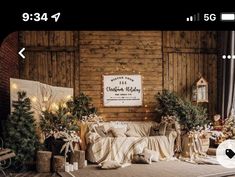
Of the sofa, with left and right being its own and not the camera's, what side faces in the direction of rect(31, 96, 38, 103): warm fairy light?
right

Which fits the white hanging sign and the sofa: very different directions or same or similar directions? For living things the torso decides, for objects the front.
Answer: same or similar directions

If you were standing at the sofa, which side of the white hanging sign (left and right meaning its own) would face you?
front

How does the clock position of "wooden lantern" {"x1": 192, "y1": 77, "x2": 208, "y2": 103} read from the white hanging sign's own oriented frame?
The wooden lantern is roughly at 9 o'clock from the white hanging sign.

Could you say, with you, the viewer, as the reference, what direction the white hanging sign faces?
facing the viewer

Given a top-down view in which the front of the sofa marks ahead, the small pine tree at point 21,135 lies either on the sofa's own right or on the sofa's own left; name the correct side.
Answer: on the sofa's own right

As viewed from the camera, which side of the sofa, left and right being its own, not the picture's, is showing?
front

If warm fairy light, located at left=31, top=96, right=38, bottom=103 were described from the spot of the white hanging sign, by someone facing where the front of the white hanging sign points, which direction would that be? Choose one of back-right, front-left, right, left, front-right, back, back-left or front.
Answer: front-right

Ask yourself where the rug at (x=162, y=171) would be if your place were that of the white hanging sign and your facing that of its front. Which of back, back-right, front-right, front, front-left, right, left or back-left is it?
front

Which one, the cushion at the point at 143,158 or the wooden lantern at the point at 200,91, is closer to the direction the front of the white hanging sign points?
the cushion

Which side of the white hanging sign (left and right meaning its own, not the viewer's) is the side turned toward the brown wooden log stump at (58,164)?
front

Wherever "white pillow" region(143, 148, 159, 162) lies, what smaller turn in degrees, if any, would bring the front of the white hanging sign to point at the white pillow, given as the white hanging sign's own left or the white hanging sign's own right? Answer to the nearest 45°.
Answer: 0° — it already faces it

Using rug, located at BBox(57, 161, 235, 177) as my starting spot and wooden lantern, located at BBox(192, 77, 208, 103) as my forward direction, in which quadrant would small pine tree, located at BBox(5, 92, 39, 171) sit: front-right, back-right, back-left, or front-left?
back-left

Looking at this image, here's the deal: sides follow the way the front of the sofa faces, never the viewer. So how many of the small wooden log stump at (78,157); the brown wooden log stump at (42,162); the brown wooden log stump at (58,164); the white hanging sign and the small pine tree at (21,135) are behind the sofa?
1

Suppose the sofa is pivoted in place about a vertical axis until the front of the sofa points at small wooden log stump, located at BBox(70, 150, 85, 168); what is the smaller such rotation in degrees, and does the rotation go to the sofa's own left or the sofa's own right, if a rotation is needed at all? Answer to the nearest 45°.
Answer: approximately 45° to the sofa's own right
